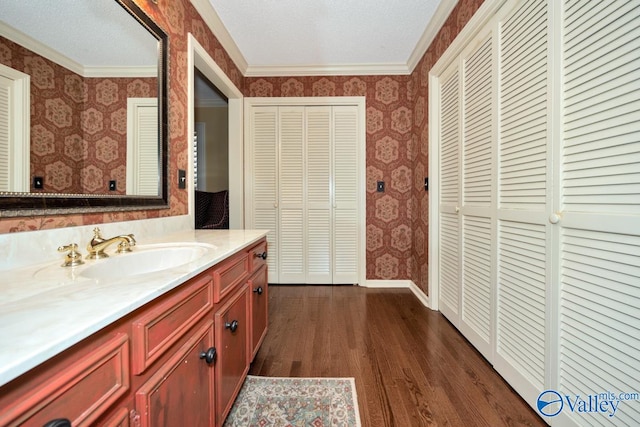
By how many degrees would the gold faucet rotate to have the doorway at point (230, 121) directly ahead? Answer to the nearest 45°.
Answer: approximately 90° to its left

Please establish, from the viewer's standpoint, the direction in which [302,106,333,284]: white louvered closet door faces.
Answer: facing the viewer

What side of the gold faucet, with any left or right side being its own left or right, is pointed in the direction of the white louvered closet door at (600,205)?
front

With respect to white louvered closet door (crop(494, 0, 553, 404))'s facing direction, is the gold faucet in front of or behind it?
in front

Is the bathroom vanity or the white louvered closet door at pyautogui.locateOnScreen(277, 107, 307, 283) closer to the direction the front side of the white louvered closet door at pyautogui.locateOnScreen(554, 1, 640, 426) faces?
the bathroom vanity

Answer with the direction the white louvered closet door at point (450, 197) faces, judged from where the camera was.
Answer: facing the viewer and to the left of the viewer

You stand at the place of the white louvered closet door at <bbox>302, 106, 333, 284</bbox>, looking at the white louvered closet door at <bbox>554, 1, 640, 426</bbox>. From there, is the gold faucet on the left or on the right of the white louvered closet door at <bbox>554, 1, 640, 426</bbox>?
right

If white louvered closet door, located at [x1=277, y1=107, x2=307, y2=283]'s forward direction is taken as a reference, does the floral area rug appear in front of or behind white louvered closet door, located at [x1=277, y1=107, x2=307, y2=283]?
in front

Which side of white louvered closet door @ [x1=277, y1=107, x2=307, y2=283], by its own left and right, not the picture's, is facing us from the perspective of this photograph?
front

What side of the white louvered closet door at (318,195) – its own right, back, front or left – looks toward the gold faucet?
front

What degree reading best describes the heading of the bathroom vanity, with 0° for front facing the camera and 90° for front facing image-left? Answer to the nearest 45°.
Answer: approximately 315°

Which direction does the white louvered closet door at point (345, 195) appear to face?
toward the camera
